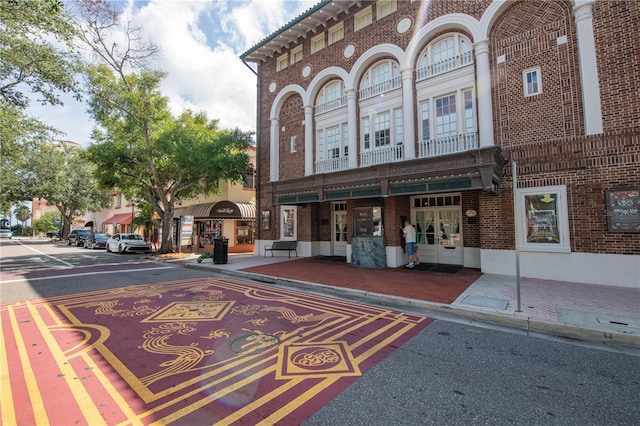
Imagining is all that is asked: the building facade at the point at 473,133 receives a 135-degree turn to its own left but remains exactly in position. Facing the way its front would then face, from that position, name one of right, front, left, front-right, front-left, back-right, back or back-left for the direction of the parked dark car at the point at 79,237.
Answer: back

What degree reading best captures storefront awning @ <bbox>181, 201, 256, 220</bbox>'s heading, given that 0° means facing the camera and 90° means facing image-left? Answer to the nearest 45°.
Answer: approximately 45°

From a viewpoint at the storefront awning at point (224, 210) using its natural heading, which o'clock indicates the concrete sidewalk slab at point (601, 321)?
The concrete sidewalk slab is roughly at 10 o'clock from the storefront awning.

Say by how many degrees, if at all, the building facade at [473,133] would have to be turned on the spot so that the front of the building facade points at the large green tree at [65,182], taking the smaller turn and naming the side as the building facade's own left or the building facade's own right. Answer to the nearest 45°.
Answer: approximately 45° to the building facade's own right

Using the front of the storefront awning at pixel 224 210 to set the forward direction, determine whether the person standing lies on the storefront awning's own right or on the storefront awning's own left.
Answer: on the storefront awning's own left

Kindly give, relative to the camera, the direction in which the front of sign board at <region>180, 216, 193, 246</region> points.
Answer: facing the viewer

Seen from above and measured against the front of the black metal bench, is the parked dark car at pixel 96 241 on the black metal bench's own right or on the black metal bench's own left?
on the black metal bench's own right

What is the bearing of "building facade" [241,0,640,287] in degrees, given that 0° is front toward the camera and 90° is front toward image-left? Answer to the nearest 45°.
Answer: approximately 45°

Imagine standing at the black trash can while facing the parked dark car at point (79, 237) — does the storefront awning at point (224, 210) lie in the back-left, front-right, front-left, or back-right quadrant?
front-right

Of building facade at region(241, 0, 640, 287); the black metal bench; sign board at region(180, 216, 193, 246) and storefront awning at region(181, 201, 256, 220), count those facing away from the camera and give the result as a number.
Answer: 0

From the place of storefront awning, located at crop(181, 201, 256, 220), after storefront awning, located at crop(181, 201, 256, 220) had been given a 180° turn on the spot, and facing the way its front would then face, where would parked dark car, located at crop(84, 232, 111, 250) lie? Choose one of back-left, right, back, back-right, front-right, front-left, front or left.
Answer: left

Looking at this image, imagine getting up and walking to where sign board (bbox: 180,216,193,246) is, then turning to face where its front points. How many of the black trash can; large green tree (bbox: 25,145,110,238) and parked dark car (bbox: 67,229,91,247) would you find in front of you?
1

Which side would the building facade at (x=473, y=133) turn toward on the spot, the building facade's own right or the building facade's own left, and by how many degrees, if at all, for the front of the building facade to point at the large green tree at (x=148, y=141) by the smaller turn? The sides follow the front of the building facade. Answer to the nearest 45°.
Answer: approximately 45° to the building facade's own right

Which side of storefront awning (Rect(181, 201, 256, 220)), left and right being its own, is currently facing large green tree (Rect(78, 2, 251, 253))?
front

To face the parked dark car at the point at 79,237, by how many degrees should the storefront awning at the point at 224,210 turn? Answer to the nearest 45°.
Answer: approximately 90° to its right

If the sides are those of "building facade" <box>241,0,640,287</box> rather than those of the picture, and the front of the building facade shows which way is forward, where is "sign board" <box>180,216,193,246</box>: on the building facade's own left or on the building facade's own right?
on the building facade's own right

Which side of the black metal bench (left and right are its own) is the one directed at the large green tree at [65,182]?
right
